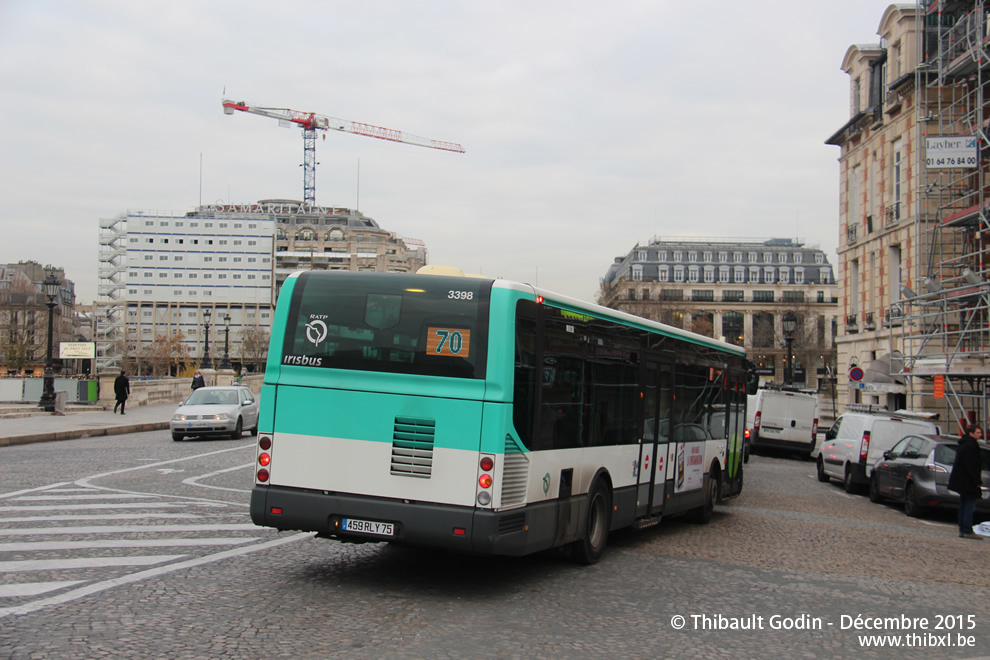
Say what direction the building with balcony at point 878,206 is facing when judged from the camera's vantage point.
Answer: facing the viewer and to the left of the viewer

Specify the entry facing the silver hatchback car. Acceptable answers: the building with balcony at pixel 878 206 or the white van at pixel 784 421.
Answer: the building with balcony

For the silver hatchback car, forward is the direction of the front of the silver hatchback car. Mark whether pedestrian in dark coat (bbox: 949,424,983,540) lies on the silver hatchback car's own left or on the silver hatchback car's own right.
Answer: on the silver hatchback car's own left

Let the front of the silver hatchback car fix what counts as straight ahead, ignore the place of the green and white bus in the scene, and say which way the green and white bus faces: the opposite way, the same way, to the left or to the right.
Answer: the opposite way

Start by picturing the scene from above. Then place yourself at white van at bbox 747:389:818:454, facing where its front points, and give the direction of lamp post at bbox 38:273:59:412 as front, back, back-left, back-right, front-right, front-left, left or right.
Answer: left

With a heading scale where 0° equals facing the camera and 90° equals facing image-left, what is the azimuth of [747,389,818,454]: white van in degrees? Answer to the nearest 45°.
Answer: approximately 180°

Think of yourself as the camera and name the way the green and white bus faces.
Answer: facing away from the viewer and to the right of the viewer

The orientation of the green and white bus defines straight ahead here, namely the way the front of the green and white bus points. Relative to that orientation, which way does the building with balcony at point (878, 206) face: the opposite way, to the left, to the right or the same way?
the opposite way

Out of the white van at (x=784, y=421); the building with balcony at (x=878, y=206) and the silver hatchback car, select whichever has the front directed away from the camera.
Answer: the white van

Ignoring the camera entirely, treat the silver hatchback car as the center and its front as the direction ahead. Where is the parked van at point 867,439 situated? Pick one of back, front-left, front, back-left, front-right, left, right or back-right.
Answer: left

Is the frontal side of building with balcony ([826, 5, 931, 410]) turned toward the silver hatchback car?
yes

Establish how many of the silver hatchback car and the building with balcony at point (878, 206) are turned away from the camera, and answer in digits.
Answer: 0

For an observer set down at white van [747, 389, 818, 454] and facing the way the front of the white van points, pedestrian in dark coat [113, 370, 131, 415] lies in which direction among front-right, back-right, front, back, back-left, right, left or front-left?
left

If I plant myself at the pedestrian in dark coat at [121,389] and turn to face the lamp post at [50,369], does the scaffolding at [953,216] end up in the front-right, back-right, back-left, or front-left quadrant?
back-left

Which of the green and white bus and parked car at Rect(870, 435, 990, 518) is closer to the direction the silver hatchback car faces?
the green and white bus
